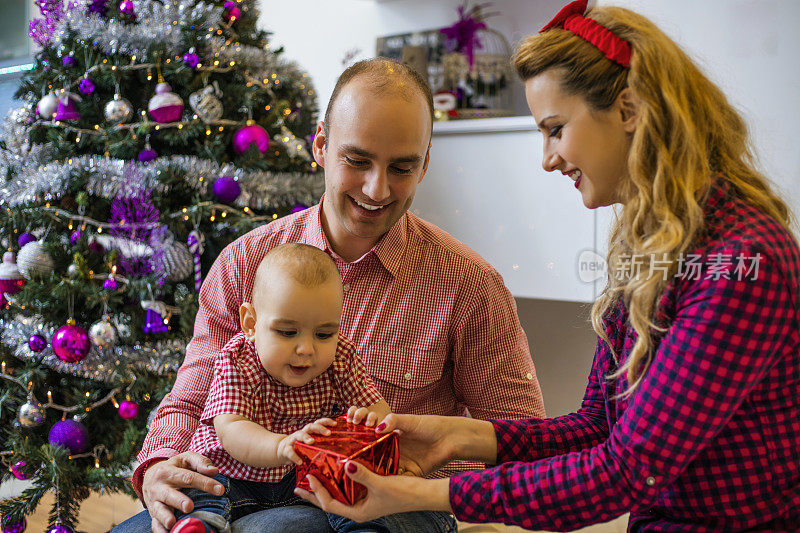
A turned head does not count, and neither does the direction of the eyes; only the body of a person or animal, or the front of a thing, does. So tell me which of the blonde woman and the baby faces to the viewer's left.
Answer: the blonde woman

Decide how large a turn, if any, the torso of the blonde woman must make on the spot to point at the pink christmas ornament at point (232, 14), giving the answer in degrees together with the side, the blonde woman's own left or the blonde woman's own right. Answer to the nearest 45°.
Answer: approximately 45° to the blonde woman's own right

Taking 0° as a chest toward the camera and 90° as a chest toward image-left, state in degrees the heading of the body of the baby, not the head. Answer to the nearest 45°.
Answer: approximately 315°

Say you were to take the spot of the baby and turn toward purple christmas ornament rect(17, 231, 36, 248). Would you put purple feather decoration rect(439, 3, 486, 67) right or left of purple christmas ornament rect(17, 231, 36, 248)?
right

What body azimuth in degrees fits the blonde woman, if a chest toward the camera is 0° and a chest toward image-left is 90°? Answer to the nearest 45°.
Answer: approximately 90°

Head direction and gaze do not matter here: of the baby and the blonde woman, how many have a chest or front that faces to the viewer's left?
1
